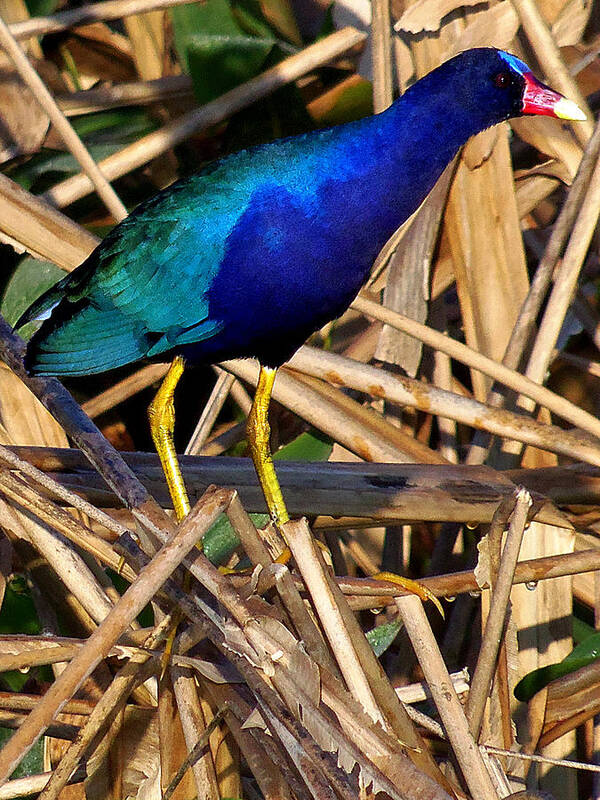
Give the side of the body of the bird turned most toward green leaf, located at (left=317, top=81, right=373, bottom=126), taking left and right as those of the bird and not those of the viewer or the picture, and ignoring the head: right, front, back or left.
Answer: left

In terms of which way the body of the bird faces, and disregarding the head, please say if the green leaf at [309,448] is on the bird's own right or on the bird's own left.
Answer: on the bird's own left

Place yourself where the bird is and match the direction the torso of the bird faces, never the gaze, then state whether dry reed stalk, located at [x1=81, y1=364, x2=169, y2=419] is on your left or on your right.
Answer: on your left

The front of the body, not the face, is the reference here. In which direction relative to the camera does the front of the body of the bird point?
to the viewer's right

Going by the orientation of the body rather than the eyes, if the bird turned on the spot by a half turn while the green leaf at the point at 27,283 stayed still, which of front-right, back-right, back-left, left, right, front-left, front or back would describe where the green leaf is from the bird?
front-right
